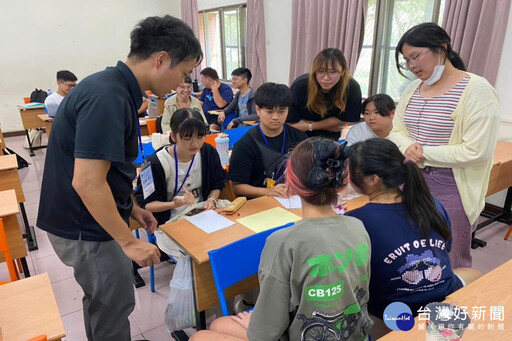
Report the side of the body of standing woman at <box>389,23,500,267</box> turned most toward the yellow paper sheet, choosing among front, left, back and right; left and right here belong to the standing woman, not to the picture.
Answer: front

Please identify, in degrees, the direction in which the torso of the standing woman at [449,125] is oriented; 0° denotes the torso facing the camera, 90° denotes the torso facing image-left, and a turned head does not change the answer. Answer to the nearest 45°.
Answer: approximately 45°

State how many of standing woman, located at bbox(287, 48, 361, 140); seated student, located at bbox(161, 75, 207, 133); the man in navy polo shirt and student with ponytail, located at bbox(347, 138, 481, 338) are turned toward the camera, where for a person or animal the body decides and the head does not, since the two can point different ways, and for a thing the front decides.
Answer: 2

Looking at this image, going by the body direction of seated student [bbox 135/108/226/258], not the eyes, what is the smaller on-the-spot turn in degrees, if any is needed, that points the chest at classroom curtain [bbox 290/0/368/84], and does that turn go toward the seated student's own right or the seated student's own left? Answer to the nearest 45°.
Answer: approximately 90° to the seated student's own left

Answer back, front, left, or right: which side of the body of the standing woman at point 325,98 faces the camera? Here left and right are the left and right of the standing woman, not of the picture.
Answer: front

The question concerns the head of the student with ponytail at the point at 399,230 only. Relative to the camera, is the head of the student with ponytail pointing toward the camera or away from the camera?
away from the camera

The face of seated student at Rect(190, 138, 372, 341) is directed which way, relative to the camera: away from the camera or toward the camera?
away from the camera

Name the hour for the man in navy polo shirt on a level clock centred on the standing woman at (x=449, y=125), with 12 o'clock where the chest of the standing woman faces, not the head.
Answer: The man in navy polo shirt is roughly at 12 o'clock from the standing woman.

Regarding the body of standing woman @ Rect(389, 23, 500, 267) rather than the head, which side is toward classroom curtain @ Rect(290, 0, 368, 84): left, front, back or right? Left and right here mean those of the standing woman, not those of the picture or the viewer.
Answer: right

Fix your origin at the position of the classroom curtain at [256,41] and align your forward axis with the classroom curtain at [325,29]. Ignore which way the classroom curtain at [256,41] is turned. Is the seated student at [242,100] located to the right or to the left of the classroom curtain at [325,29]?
right

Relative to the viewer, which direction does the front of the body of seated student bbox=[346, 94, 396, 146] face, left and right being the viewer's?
facing the viewer and to the left of the viewer

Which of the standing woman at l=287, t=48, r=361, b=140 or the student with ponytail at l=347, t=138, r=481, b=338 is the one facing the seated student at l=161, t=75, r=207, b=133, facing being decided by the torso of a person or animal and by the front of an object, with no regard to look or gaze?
the student with ponytail
